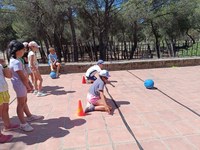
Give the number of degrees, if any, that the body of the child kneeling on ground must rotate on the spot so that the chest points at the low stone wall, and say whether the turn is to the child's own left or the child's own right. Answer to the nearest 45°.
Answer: approximately 90° to the child's own left

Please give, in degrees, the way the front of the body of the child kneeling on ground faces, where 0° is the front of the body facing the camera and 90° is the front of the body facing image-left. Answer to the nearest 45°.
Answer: approximately 270°
